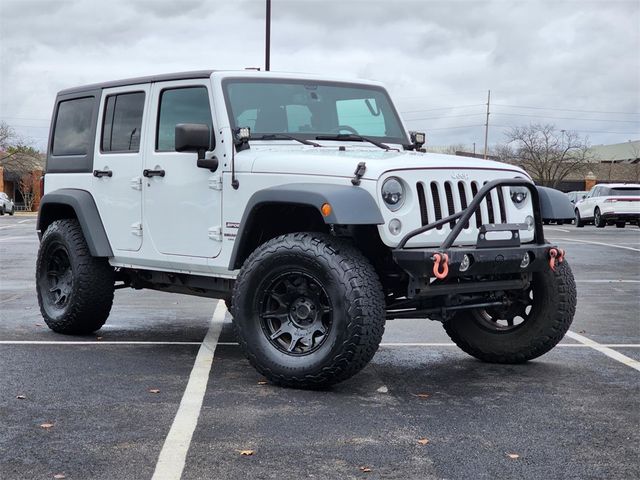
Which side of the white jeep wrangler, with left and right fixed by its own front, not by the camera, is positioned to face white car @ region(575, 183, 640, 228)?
left

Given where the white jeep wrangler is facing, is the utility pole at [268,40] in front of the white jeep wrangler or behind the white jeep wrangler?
behind

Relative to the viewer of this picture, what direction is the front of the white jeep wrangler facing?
facing the viewer and to the right of the viewer

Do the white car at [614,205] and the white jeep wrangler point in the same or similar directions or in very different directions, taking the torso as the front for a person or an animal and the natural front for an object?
very different directions
